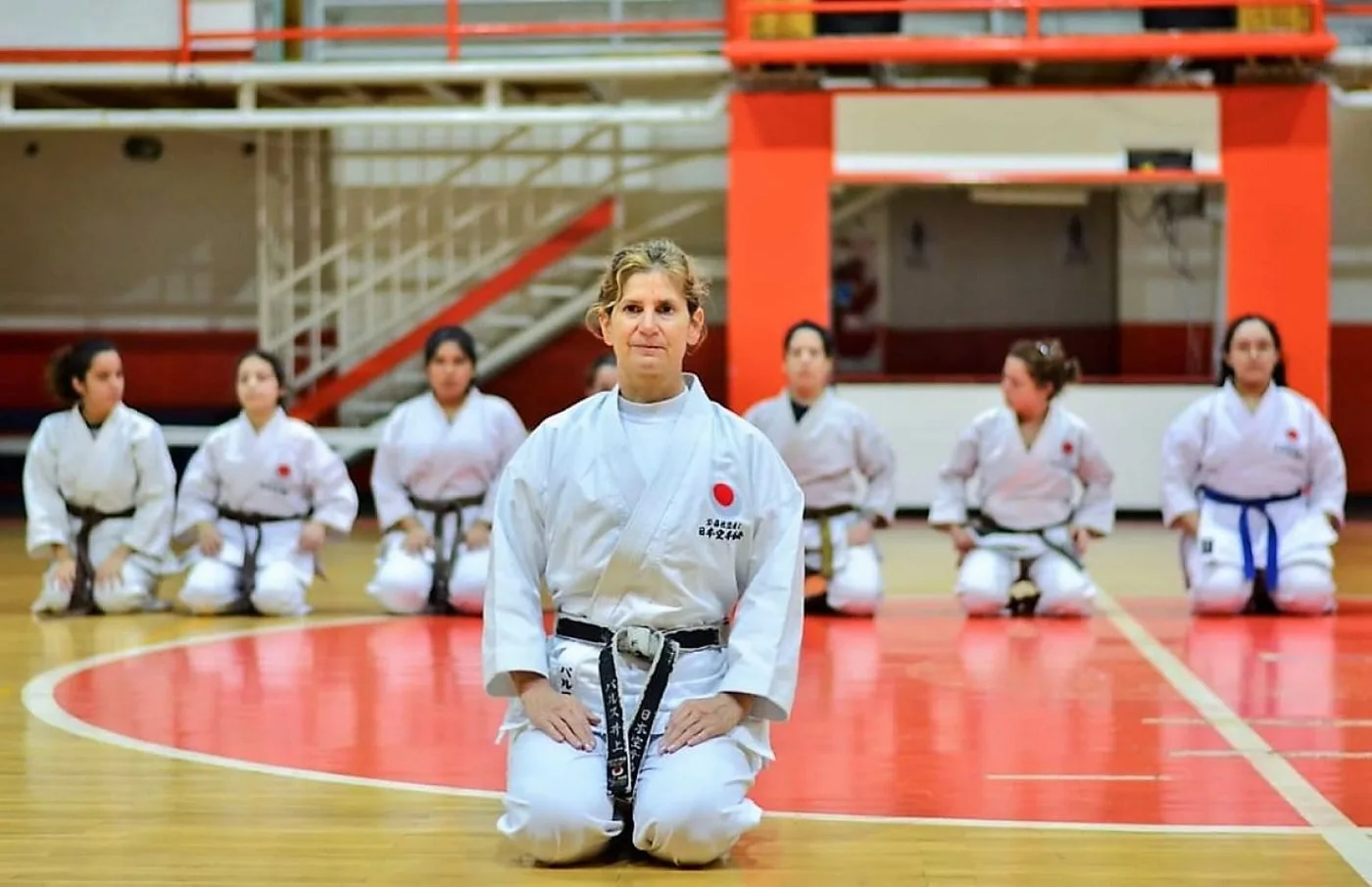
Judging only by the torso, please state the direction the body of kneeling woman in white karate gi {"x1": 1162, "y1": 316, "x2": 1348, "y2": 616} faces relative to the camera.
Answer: toward the camera

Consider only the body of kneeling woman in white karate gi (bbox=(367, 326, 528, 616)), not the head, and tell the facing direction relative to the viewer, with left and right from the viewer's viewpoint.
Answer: facing the viewer

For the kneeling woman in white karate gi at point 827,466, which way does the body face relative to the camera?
toward the camera

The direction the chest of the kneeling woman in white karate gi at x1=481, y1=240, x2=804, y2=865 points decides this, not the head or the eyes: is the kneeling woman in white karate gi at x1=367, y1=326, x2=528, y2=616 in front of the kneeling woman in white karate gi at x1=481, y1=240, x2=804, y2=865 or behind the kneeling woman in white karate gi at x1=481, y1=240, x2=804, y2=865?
behind

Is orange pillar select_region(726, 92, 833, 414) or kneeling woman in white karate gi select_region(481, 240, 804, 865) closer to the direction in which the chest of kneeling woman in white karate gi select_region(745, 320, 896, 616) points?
the kneeling woman in white karate gi

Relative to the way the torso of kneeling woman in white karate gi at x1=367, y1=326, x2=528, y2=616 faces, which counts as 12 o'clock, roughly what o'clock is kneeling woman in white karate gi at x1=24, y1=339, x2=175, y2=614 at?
kneeling woman in white karate gi at x1=24, y1=339, x2=175, y2=614 is roughly at 3 o'clock from kneeling woman in white karate gi at x1=367, y1=326, x2=528, y2=616.

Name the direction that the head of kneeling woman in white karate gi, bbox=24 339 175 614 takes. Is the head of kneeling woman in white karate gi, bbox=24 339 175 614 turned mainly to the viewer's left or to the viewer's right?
to the viewer's right

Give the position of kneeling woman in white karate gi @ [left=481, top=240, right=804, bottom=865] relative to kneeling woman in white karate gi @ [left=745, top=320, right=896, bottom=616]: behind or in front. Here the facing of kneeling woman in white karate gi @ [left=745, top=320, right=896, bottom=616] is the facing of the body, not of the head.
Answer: in front

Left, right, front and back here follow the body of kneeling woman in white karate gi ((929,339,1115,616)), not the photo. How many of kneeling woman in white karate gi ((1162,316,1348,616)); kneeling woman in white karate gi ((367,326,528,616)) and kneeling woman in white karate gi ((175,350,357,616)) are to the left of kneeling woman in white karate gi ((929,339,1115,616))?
1

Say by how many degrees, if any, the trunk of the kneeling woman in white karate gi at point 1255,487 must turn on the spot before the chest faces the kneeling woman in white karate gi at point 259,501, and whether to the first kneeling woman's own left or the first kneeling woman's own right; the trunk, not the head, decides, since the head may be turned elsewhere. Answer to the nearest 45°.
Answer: approximately 90° to the first kneeling woman's own right

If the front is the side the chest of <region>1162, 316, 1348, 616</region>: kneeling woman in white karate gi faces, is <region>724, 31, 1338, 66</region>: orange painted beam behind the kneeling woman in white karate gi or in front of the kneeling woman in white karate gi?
behind

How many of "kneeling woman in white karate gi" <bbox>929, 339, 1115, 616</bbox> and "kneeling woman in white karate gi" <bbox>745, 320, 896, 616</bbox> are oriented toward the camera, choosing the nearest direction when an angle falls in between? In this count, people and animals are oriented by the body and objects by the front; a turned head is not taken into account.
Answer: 2

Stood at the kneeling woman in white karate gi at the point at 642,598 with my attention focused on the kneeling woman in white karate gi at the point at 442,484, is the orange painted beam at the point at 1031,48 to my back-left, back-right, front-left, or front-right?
front-right
